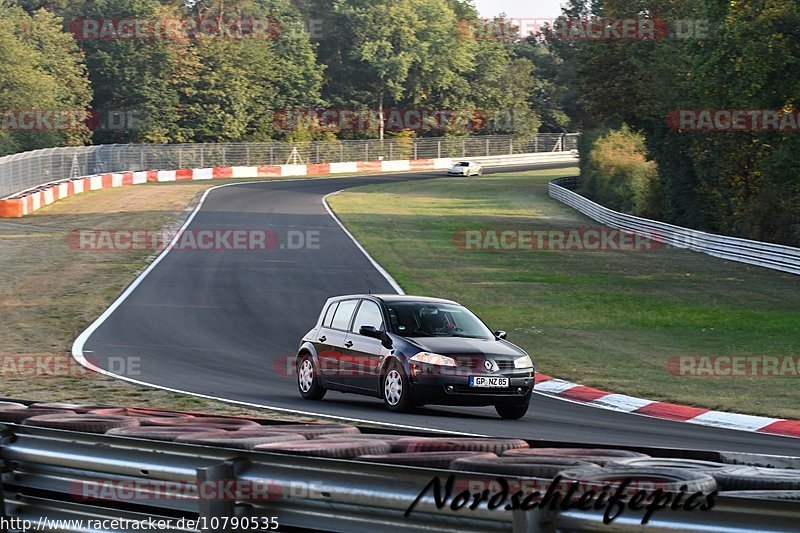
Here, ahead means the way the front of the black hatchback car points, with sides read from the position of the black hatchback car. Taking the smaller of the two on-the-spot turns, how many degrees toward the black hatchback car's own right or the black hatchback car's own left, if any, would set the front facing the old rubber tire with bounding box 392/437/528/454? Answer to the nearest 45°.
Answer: approximately 45° to the black hatchback car's own right

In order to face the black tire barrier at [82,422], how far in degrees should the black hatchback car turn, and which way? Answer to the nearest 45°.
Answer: approximately 45° to its right

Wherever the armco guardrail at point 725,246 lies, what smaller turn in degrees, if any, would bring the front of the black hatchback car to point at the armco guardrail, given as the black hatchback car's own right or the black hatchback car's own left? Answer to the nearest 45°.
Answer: approximately 90° to the black hatchback car's own left

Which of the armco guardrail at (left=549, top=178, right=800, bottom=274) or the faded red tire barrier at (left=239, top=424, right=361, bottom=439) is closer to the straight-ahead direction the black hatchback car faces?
the faded red tire barrier

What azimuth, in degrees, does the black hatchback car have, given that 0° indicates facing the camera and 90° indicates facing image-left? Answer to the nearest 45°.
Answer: approximately 315°

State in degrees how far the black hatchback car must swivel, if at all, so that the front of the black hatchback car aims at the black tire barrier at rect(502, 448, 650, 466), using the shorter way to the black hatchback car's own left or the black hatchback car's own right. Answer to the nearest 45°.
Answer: approximately 45° to the black hatchback car's own right

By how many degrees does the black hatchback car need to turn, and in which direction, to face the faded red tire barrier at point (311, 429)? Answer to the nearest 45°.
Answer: approximately 45° to its right

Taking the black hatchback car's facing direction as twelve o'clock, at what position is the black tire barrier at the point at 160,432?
The black tire barrier is roughly at 2 o'clock from the black hatchback car.
